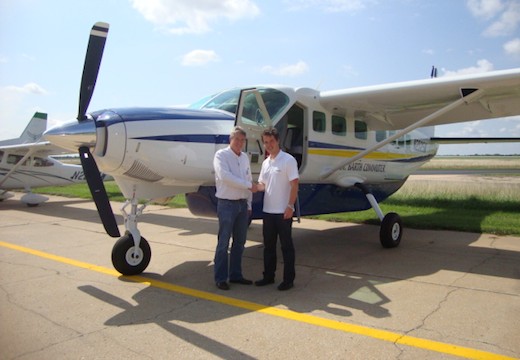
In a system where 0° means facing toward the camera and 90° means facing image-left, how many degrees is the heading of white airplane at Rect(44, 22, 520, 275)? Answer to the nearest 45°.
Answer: approximately 45°

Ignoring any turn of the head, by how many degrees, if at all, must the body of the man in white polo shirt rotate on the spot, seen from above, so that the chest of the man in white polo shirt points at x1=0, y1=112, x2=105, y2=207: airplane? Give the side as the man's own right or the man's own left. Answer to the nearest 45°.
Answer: approximately 90° to the man's own right

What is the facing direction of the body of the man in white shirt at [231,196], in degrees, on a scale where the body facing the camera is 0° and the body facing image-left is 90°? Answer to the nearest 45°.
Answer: approximately 315°

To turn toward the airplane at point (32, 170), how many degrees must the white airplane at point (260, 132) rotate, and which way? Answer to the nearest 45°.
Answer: approximately 90° to its right

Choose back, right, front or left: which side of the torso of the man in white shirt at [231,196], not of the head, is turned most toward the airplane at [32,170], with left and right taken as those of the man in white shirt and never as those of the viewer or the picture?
back

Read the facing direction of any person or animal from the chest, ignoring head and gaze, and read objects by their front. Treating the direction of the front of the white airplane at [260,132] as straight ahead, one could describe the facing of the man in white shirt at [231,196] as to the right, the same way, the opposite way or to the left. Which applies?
to the left
